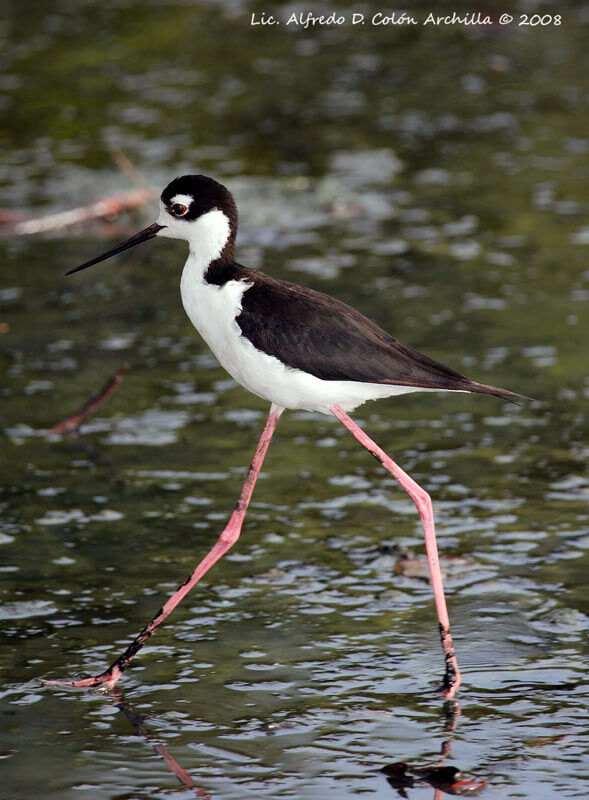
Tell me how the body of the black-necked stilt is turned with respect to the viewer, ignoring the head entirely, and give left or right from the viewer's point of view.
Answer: facing to the left of the viewer

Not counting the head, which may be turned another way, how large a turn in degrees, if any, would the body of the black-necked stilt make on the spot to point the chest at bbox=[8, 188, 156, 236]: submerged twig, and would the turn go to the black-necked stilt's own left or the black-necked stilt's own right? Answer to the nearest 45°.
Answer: approximately 90° to the black-necked stilt's own right

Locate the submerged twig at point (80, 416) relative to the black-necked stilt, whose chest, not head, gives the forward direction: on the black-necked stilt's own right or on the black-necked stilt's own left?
on the black-necked stilt's own right
